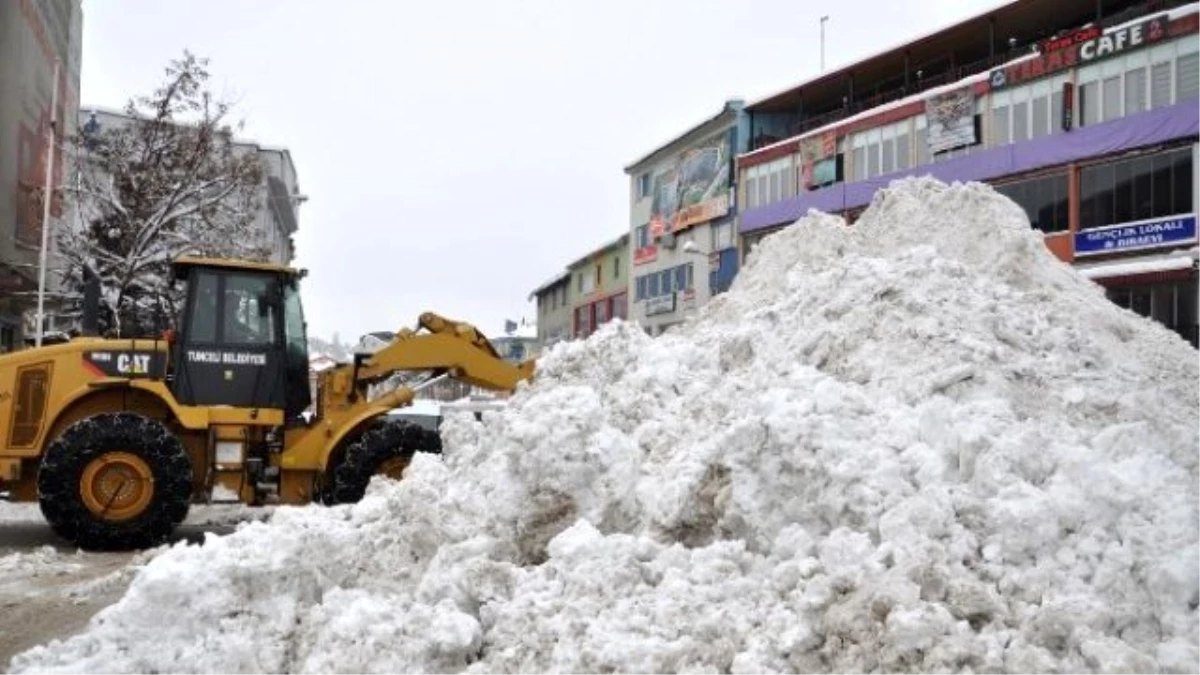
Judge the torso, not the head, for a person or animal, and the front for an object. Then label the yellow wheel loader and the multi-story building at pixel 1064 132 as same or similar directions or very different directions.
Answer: very different directions

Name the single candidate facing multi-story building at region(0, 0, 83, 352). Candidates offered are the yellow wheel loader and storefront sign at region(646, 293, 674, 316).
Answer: the storefront sign

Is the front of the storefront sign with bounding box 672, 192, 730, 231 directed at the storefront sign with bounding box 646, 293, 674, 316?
no

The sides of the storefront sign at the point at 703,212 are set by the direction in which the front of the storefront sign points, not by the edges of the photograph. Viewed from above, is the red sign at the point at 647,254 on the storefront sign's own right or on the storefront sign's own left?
on the storefront sign's own right

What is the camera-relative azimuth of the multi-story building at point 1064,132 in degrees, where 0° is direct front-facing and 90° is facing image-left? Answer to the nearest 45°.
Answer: approximately 45°

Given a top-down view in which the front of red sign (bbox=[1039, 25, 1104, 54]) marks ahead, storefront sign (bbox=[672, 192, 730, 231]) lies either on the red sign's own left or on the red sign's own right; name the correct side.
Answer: on the red sign's own right

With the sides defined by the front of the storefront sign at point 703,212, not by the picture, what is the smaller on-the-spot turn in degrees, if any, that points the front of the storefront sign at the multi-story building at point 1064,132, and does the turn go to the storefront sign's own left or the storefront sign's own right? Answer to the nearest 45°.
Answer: approximately 90° to the storefront sign's own left

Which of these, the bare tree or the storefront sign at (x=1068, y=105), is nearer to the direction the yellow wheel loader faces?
the storefront sign

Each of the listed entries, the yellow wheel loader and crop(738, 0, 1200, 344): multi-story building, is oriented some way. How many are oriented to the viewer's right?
1

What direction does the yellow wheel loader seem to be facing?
to the viewer's right

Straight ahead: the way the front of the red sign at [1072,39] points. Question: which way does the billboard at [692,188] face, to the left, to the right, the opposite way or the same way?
the same way

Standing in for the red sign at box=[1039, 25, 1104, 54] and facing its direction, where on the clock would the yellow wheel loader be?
The yellow wheel loader is roughly at 11 o'clock from the red sign.

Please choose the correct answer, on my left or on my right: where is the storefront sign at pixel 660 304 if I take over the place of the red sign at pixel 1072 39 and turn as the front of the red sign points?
on my right

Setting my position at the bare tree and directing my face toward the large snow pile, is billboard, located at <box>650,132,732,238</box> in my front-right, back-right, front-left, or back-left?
back-left

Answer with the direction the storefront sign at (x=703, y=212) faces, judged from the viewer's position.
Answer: facing the viewer and to the left of the viewer

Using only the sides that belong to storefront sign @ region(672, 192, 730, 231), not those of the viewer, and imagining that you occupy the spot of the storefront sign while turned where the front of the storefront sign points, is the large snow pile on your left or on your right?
on your left

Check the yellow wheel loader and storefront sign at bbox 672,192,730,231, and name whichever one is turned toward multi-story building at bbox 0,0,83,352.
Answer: the storefront sign

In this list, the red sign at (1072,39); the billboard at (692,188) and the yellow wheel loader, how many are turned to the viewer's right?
1

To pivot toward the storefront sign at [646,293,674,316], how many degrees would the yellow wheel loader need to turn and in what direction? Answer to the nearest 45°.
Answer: approximately 45° to its left

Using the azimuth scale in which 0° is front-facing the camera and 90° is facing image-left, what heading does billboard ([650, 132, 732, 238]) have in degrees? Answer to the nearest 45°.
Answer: approximately 45°

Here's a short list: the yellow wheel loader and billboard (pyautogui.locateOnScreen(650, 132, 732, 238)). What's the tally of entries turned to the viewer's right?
1
